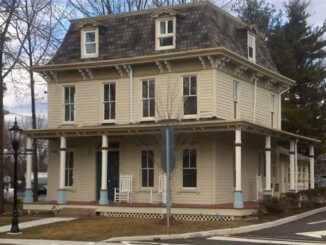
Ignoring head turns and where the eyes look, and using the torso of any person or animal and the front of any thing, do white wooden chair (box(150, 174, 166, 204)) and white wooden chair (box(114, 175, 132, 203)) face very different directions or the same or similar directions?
same or similar directions

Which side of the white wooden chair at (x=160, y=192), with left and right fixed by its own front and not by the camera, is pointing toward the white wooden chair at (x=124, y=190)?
right

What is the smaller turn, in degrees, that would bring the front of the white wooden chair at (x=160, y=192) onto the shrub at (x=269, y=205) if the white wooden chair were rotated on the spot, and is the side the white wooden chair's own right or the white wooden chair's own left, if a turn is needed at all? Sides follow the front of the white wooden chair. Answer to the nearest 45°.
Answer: approximately 90° to the white wooden chair's own left

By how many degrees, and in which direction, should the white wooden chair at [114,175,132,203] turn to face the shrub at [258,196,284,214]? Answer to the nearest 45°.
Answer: approximately 90° to its left

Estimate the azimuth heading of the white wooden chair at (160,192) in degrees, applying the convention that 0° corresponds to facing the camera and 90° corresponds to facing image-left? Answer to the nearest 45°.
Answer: approximately 45°

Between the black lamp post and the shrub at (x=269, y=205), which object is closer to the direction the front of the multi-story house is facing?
the black lamp post

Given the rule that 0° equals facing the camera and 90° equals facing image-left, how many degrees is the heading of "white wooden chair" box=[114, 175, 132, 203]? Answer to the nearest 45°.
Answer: approximately 45°

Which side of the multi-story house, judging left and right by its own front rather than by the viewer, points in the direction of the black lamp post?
front

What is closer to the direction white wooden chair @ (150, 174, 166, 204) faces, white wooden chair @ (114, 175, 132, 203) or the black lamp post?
the black lamp post

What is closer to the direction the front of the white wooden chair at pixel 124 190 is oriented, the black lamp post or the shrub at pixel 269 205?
the black lamp post

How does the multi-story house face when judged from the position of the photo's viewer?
facing the viewer and to the left of the viewer

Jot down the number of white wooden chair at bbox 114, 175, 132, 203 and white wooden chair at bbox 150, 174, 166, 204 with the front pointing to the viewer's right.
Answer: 0

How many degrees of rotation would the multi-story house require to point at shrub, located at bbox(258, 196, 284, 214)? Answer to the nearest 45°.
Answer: approximately 90° to its left
